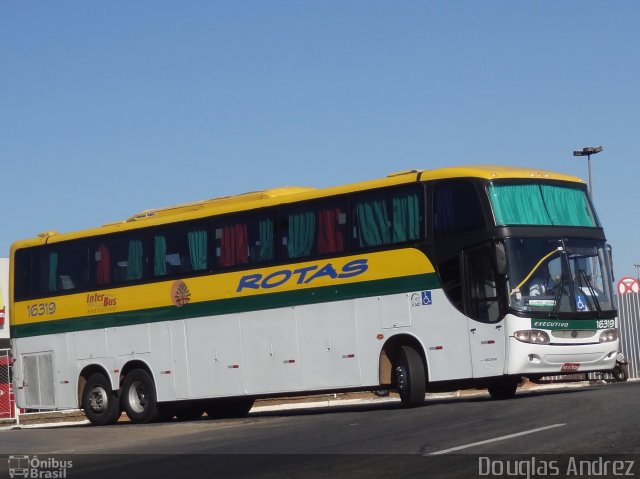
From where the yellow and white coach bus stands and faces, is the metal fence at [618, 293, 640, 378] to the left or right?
on its left

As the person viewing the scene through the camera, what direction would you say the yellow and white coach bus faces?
facing the viewer and to the right of the viewer
